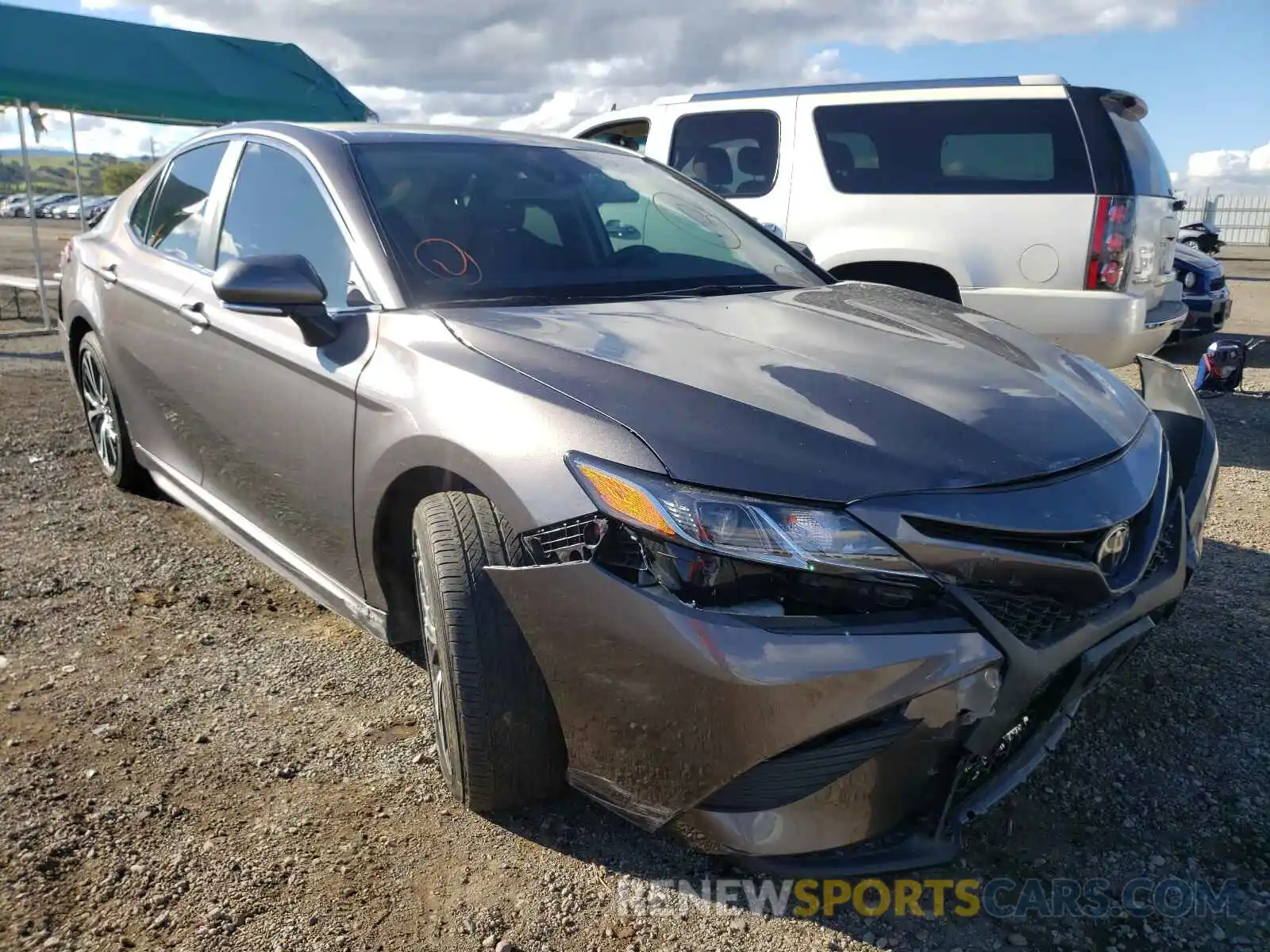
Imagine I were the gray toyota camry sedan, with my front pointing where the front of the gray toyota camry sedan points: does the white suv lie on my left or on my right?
on my left

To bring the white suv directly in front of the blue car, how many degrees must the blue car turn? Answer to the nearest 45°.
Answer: approximately 45° to its right

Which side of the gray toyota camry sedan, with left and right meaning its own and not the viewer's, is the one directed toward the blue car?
left

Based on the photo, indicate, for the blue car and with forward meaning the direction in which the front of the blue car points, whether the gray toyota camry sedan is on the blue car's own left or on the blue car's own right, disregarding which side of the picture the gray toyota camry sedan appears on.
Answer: on the blue car's own right

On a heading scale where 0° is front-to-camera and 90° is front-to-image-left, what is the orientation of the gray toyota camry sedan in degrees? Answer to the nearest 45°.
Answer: approximately 315°
